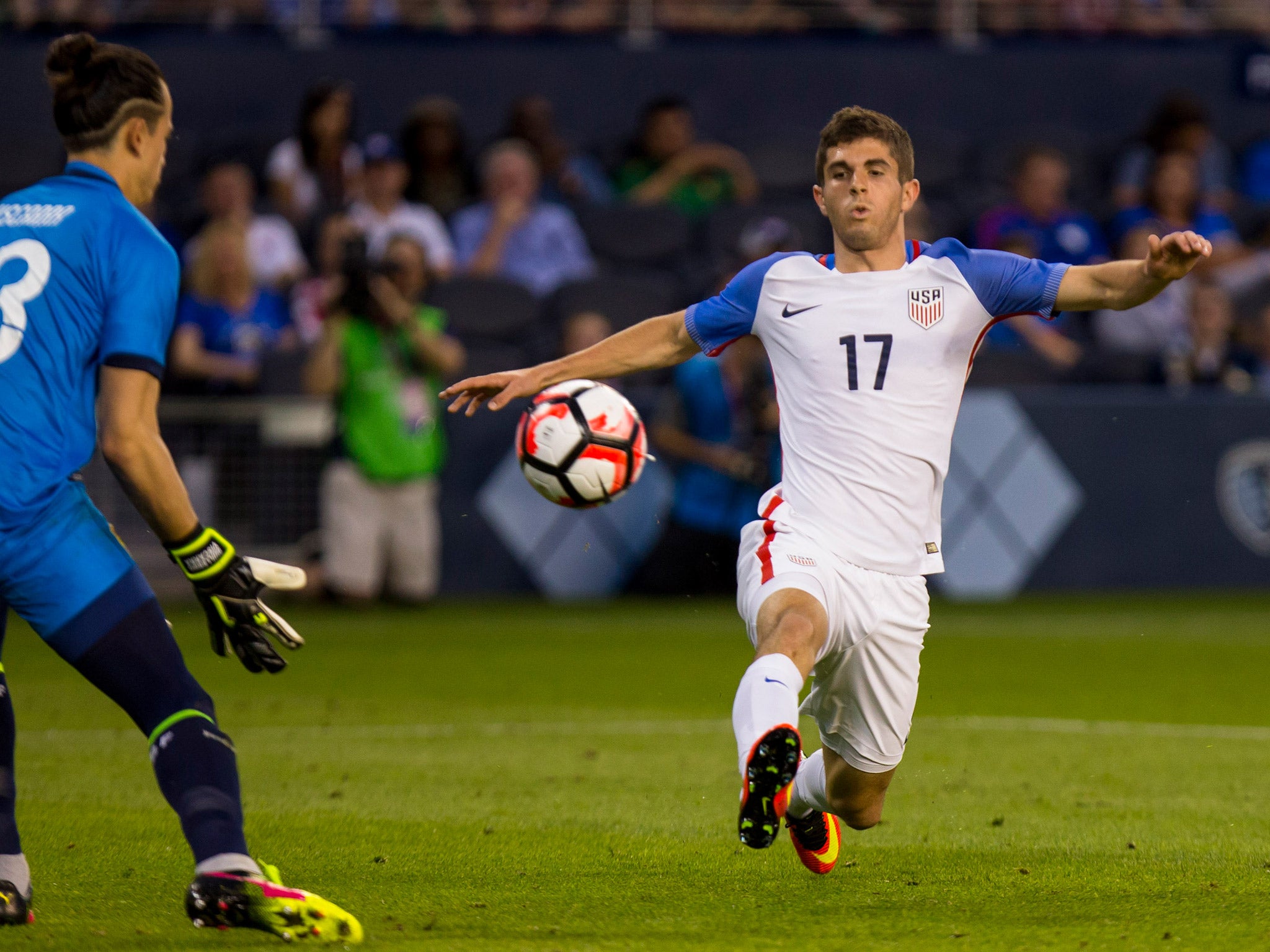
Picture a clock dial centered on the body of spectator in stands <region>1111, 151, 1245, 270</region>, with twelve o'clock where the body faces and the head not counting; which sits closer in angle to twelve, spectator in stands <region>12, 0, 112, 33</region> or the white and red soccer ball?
the white and red soccer ball

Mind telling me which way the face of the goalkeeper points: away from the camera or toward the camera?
away from the camera

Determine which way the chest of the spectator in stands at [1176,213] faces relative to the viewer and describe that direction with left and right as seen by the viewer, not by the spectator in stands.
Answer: facing the viewer

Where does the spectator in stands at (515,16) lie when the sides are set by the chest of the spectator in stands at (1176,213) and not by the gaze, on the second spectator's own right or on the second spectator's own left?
on the second spectator's own right

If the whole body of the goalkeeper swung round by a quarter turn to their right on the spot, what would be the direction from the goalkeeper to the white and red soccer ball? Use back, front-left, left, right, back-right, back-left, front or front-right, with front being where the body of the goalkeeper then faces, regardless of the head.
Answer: left

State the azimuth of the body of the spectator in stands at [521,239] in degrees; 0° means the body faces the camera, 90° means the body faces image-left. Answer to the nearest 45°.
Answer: approximately 0°

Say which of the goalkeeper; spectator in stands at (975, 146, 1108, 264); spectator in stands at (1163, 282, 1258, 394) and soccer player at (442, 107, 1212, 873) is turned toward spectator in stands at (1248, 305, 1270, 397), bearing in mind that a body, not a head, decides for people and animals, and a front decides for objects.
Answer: the goalkeeper

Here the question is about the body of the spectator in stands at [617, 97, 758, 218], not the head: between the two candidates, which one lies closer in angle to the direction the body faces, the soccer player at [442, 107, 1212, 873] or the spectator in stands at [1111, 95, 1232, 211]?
the soccer player

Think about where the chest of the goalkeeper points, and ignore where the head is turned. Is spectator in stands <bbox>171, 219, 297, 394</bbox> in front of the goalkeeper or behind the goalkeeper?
in front

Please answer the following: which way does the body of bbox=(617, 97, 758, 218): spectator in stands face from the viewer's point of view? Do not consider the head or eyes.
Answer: toward the camera

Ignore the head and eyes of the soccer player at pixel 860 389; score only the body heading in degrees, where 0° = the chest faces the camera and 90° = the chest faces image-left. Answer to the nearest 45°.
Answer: approximately 0°
